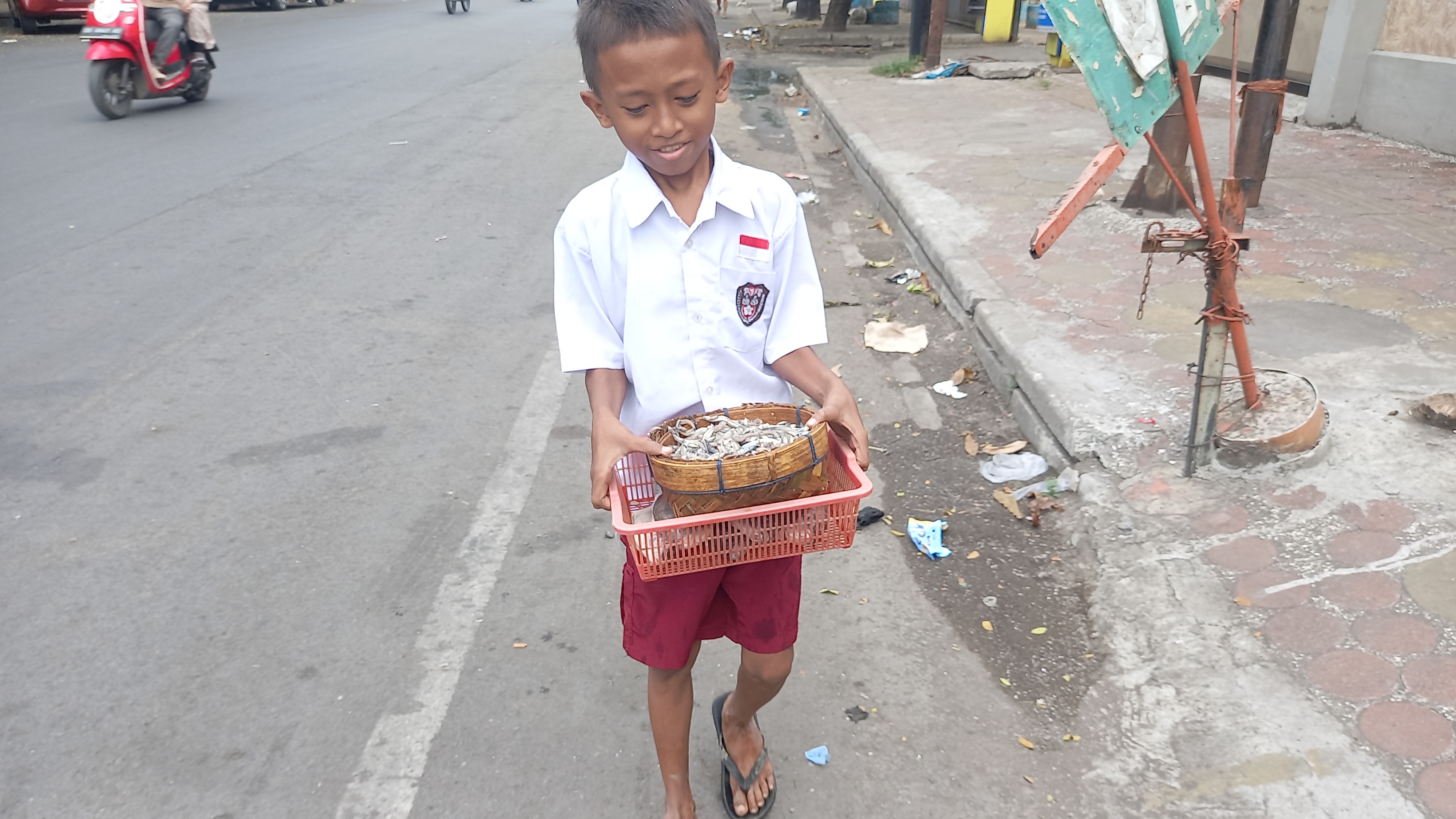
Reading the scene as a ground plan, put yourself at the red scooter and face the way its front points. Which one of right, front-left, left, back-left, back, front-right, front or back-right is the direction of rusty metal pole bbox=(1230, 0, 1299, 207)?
left

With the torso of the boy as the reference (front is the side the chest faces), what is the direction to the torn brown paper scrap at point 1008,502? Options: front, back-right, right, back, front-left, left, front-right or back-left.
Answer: back-left

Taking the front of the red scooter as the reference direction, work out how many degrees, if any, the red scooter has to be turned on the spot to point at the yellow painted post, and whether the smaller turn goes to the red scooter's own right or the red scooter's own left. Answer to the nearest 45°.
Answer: approximately 135° to the red scooter's own left

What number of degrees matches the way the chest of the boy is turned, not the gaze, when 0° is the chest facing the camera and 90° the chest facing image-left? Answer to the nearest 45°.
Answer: approximately 0°

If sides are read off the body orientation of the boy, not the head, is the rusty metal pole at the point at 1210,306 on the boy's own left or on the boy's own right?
on the boy's own left

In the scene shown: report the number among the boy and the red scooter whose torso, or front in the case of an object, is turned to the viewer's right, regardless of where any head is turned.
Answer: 0

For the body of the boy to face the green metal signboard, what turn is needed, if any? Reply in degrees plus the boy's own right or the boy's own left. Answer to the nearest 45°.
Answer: approximately 135° to the boy's own left

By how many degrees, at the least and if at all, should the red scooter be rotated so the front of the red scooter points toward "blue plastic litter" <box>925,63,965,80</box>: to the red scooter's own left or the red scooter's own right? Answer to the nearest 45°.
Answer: approximately 135° to the red scooter's own left

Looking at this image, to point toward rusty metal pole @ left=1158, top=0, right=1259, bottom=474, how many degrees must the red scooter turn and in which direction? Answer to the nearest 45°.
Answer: approximately 45° to its left

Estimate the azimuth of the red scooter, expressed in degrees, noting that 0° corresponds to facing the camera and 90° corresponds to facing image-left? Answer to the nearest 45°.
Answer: approximately 45°
